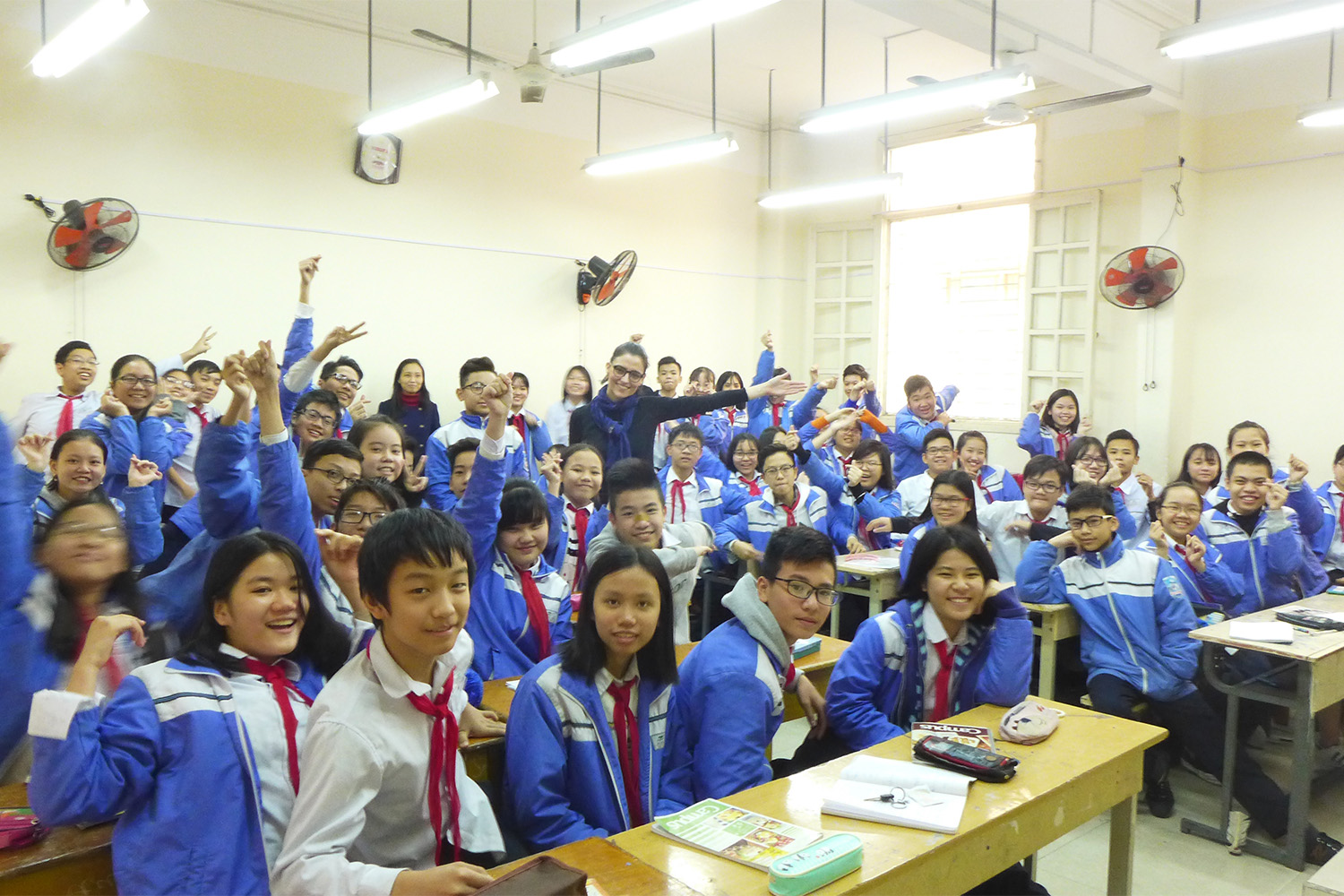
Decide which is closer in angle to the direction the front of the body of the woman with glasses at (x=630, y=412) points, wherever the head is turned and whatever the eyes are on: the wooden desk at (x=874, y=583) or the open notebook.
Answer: the open notebook

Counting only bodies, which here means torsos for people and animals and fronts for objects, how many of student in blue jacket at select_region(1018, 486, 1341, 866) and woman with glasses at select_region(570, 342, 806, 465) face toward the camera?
2

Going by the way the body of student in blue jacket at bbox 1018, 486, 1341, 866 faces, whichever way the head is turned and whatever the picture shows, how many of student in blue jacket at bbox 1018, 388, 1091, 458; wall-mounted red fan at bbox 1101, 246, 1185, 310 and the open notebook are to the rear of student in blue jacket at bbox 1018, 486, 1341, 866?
2

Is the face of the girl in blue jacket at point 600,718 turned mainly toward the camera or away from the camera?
toward the camera

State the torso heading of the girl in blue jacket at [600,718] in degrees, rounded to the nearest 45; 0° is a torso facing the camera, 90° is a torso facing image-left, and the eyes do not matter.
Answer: approximately 315°

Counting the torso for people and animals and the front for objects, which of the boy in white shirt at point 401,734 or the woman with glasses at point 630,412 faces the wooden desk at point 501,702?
the woman with glasses

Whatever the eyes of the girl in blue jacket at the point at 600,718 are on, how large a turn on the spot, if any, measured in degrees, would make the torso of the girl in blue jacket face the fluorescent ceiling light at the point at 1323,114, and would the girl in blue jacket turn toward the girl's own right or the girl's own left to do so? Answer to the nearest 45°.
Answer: approximately 90° to the girl's own left

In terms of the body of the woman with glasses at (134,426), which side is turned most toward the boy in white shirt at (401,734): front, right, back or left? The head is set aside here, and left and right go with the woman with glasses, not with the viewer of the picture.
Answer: front

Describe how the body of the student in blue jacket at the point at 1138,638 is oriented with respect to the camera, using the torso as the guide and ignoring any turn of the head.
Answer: toward the camera

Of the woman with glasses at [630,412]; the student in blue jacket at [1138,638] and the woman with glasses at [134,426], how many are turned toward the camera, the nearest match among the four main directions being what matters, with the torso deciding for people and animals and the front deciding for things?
3

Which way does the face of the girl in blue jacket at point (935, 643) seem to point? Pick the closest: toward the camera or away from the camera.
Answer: toward the camera

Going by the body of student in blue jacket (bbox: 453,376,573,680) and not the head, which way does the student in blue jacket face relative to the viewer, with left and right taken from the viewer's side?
facing the viewer and to the right of the viewer

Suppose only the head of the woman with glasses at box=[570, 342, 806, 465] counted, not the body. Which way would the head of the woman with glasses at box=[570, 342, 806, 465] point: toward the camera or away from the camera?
toward the camera

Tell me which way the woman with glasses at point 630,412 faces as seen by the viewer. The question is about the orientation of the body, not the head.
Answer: toward the camera

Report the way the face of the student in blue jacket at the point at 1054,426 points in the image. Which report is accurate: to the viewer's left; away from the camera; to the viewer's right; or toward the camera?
toward the camera

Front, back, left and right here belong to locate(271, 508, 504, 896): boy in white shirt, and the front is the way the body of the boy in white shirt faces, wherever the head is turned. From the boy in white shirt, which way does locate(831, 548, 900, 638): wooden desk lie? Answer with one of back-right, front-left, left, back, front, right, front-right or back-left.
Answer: left

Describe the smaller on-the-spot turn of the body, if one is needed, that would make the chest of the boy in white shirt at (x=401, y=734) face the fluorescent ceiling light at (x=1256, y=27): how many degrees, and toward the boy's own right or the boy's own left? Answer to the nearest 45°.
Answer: approximately 90° to the boy's own left
